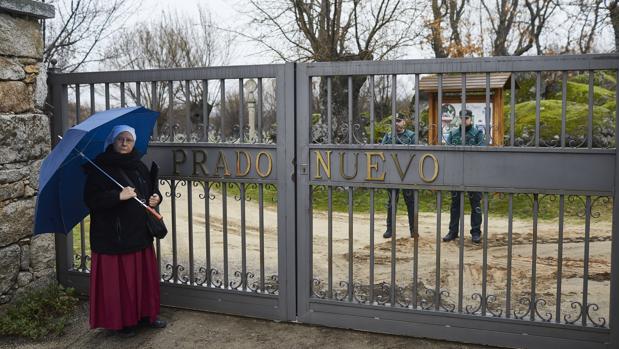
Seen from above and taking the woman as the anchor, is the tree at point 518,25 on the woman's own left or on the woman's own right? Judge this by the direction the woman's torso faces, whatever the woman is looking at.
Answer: on the woman's own left

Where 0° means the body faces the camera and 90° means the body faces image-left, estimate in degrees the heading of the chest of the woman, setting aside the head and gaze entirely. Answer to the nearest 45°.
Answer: approximately 315°

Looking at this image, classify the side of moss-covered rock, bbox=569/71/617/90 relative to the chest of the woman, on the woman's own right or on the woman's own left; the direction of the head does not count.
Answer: on the woman's own left

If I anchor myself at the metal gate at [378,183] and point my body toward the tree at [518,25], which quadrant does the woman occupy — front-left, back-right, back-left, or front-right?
back-left

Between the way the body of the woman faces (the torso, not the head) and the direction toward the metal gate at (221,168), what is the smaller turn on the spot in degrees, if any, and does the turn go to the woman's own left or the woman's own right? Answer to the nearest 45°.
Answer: approximately 45° to the woman's own left

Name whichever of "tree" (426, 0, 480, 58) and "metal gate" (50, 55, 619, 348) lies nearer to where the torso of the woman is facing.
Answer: the metal gate

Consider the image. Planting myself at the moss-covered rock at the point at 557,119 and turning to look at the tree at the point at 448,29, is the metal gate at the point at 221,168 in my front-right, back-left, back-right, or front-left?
back-left

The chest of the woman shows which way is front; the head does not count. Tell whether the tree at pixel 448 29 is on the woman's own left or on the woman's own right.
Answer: on the woman's own left
